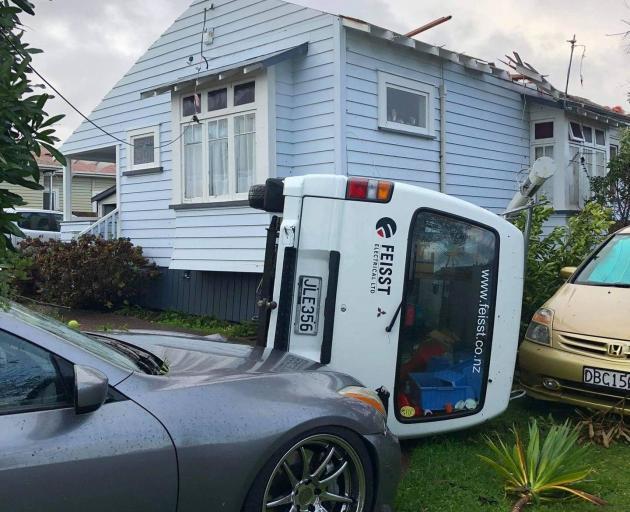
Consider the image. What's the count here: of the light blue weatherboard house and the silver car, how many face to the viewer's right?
1

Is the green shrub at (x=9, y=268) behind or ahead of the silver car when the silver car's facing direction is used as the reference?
behind

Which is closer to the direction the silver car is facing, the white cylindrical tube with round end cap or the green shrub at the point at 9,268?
the white cylindrical tube with round end cap

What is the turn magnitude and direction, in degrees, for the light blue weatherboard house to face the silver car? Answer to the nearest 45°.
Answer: approximately 45° to its left

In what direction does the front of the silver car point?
to the viewer's right
